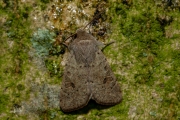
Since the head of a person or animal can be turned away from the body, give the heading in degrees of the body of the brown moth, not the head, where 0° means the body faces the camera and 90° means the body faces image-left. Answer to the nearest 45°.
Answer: approximately 180°
